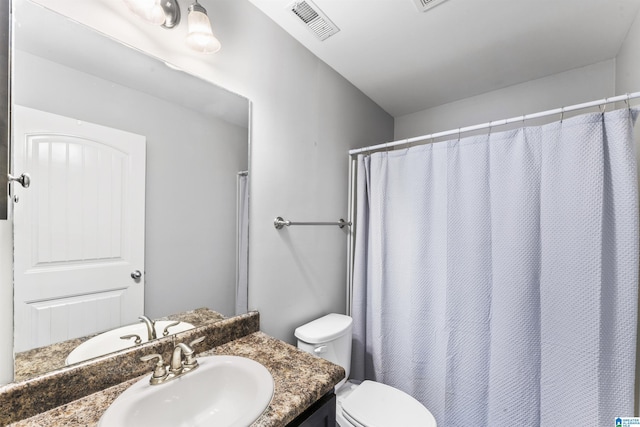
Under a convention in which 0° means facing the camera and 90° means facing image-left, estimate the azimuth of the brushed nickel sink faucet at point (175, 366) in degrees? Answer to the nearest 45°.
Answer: approximately 315°

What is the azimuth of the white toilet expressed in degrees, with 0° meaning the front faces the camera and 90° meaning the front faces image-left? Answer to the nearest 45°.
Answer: approximately 315°

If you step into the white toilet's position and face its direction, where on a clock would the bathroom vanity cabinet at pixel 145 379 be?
The bathroom vanity cabinet is roughly at 3 o'clock from the white toilet.
